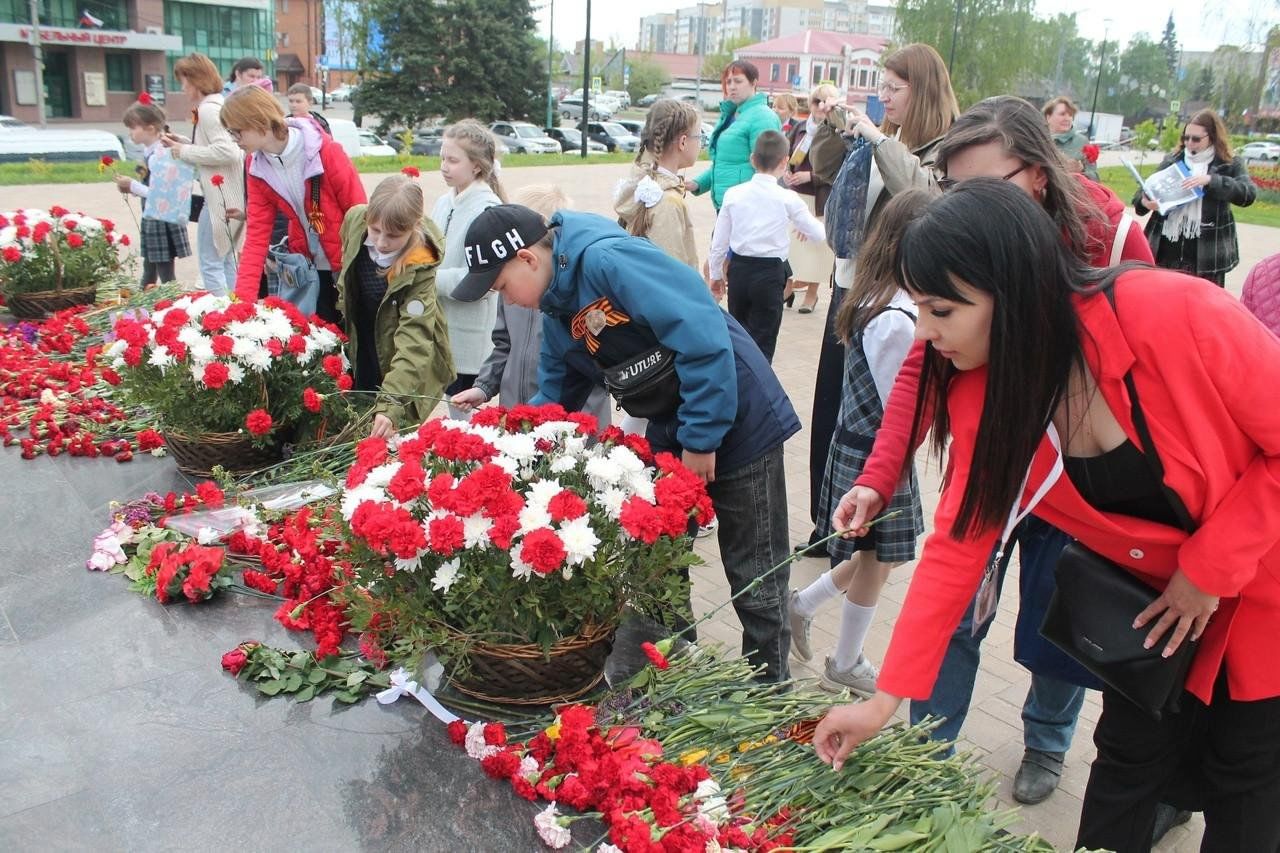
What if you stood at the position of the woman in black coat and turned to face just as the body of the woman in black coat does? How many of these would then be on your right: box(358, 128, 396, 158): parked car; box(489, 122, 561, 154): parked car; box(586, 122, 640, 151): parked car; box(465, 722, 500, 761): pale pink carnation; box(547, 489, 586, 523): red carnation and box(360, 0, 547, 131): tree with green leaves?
4

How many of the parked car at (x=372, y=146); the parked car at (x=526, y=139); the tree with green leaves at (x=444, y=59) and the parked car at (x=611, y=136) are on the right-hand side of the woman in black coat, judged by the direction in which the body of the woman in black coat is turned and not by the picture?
4

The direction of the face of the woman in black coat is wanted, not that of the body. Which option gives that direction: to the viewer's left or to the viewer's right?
to the viewer's left

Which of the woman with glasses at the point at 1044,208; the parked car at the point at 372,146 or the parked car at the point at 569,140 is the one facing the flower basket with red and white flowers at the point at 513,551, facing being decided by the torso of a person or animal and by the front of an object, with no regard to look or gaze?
the woman with glasses

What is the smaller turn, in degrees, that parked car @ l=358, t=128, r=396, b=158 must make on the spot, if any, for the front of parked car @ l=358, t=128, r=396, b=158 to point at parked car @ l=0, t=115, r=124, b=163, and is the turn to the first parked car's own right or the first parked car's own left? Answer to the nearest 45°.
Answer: approximately 135° to the first parked car's own right

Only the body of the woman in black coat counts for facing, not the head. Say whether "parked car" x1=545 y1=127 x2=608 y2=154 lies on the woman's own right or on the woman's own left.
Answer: on the woman's own right

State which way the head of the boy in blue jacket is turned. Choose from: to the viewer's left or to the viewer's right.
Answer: to the viewer's left

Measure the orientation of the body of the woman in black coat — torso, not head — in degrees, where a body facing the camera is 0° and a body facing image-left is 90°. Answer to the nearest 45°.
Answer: approximately 45°

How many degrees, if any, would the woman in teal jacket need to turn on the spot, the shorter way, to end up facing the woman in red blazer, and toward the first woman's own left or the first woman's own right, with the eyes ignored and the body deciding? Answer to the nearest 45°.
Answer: approximately 45° to the first woman's own left

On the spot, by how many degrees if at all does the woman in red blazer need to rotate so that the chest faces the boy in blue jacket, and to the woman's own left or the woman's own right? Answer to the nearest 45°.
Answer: approximately 90° to the woman's own right

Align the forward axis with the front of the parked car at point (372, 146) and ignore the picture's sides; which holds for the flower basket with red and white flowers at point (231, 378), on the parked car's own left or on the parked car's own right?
on the parked car's own right

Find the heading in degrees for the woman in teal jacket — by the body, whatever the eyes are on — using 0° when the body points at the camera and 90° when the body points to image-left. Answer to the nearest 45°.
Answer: approximately 45°
